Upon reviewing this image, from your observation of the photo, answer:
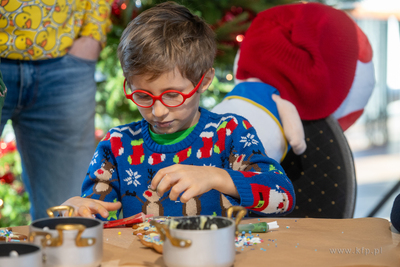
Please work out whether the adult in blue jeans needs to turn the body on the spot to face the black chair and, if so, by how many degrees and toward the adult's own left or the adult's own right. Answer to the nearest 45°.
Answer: approximately 90° to the adult's own left

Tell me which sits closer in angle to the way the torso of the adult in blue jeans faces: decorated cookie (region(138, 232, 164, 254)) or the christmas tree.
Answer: the decorated cookie

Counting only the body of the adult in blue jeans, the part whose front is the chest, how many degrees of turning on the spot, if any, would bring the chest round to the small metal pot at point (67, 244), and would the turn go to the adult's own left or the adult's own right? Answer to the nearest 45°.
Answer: approximately 45° to the adult's own left

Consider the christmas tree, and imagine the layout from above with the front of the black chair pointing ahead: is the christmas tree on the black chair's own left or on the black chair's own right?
on the black chair's own right

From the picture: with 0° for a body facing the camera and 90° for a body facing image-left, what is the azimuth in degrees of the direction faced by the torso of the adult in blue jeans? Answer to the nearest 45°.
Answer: approximately 45°

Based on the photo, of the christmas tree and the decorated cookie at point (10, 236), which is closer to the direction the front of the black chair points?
the decorated cookie
